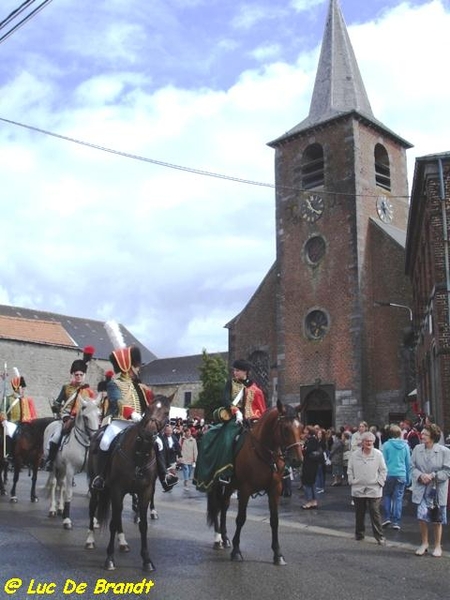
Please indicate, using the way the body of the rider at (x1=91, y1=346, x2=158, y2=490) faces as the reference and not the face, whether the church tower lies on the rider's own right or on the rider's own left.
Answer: on the rider's own left

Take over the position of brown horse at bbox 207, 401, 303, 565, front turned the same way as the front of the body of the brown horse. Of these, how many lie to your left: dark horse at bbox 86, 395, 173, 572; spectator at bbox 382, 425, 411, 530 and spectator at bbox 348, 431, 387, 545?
2

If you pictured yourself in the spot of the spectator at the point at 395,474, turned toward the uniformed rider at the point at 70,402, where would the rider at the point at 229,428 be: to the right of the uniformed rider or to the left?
left

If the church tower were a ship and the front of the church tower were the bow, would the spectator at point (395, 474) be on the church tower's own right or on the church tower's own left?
on the church tower's own left

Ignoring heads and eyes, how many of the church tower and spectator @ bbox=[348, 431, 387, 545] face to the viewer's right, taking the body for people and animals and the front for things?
0

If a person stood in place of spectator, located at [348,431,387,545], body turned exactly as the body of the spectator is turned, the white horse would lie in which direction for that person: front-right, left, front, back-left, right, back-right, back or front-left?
right

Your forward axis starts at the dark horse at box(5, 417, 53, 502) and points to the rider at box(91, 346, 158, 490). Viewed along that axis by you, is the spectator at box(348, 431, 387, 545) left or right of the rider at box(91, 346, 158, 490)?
left

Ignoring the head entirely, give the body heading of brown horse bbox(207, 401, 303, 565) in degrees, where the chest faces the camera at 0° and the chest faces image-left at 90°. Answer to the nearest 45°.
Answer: approximately 315°

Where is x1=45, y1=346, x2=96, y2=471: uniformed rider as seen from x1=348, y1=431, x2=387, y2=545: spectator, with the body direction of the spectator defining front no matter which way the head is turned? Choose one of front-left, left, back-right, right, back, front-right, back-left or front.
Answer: right

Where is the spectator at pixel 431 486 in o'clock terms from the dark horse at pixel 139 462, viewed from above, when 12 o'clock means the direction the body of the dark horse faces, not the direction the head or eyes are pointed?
The spectator is roughly at 10 o'clock from the dark horse.

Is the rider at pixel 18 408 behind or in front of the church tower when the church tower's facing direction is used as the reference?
in front

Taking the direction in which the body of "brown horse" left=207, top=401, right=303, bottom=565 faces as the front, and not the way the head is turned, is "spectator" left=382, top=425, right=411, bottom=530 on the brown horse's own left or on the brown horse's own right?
on the brown horse's own left

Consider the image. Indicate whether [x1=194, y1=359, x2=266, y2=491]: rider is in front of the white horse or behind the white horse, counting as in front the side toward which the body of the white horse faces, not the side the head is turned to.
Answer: in front

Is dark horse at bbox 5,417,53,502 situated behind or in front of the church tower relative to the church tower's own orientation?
in front
